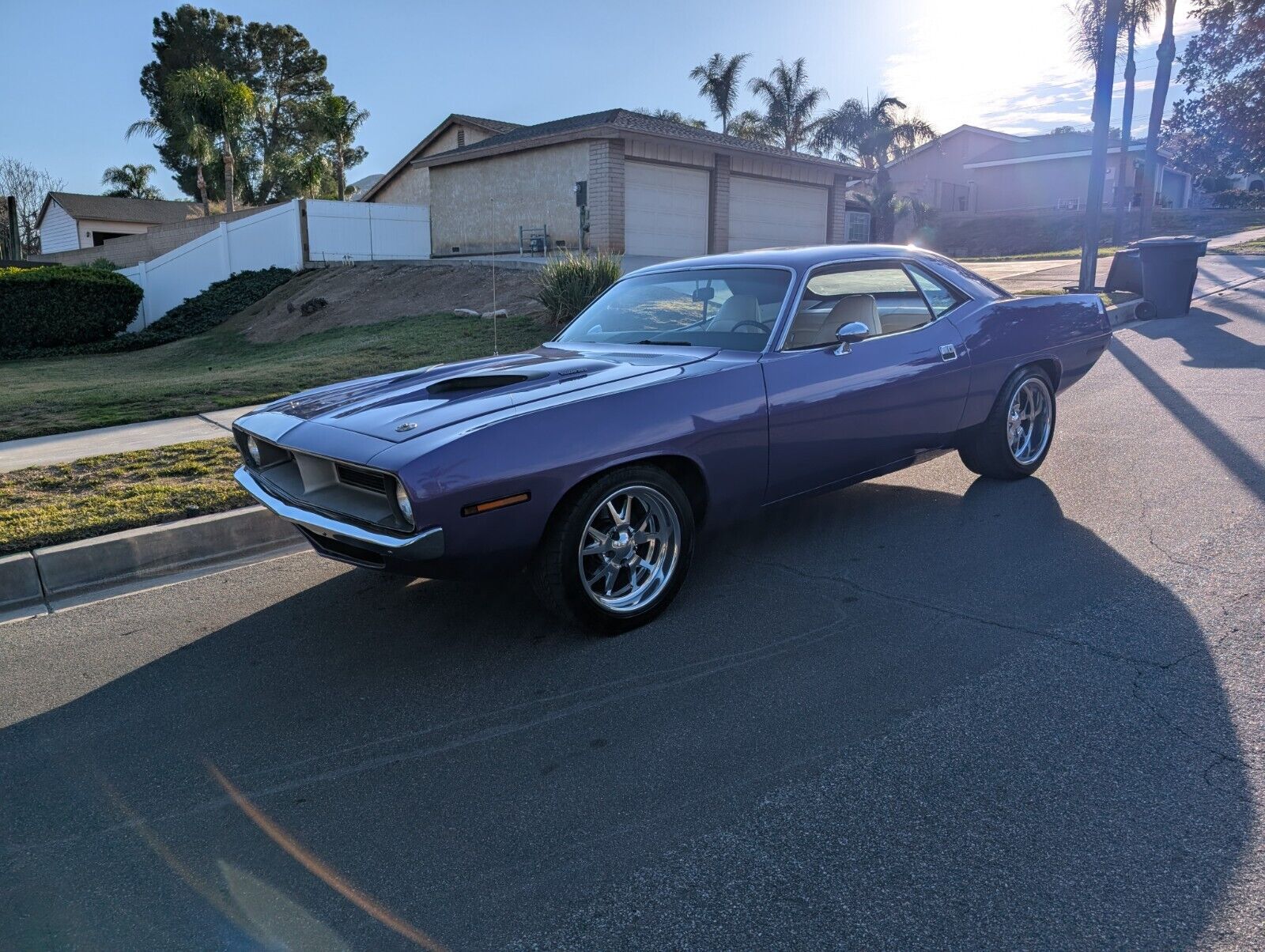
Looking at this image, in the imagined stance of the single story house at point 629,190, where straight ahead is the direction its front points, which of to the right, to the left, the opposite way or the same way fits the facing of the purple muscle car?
to the right

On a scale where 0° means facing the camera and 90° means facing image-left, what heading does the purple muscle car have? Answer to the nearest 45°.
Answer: approximately 45°

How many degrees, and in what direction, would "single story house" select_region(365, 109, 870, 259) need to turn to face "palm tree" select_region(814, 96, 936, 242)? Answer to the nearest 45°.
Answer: approximately 90° to its left

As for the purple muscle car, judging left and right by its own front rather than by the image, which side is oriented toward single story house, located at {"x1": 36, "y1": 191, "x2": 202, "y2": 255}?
right

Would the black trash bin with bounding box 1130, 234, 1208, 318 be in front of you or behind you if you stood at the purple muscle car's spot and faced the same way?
behind

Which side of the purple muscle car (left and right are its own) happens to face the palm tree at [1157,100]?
back

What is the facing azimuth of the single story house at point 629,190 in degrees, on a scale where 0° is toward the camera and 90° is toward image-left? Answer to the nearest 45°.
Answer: approximately 315°

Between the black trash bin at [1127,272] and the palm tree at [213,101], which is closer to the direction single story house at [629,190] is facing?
the black trash bin

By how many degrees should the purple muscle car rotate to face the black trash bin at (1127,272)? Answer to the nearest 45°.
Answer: approximately 180°

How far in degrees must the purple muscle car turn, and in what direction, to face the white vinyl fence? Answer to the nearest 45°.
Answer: approximately 90° to its right

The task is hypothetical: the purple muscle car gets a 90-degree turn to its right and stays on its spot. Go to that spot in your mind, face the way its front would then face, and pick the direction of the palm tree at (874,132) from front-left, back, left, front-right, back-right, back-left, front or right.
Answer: front-right

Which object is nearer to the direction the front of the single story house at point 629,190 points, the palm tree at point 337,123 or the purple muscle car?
the purple muscle car

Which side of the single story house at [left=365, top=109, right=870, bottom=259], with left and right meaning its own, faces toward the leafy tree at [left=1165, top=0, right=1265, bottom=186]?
left
